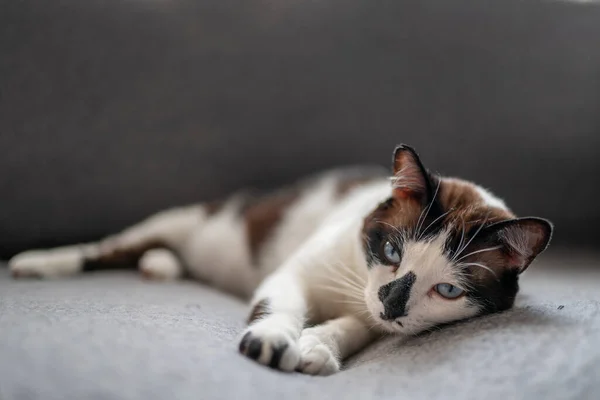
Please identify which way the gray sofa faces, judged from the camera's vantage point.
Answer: facing the viewer
